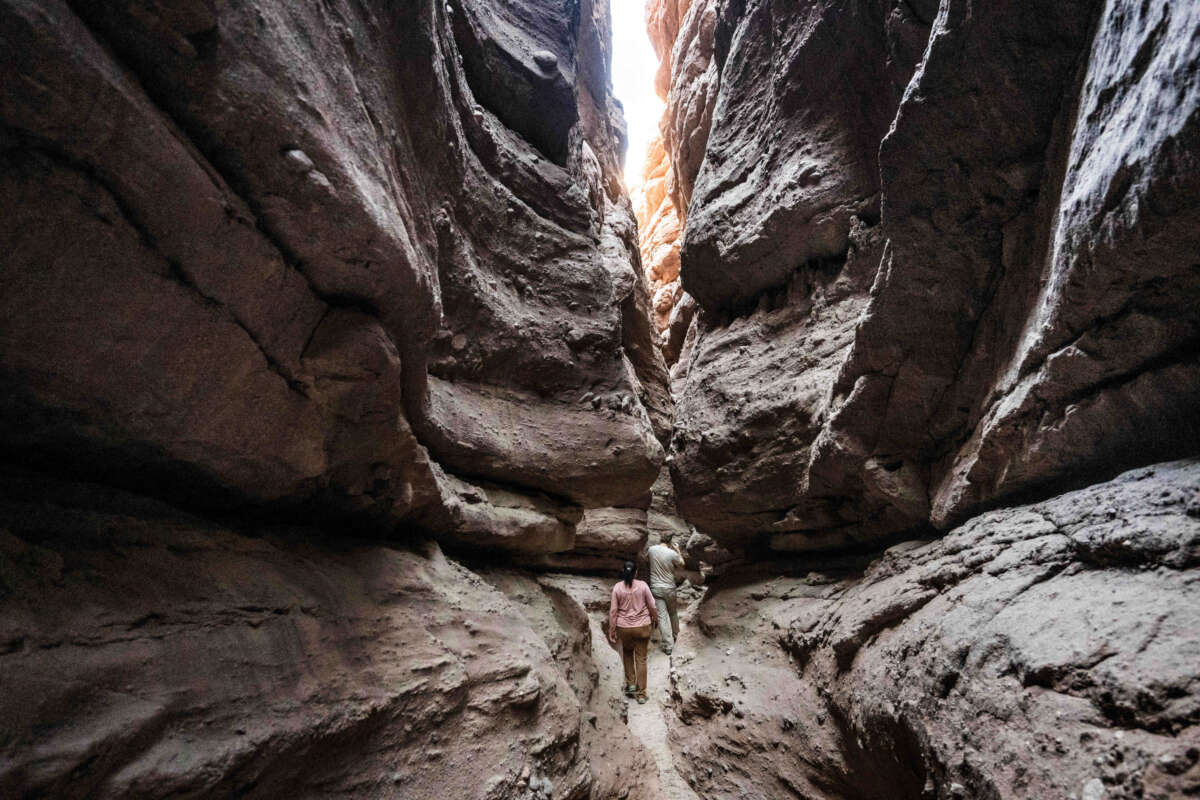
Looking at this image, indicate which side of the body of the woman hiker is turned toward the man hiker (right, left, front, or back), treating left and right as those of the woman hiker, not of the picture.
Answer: front

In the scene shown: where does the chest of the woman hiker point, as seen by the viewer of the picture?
away from the camera
